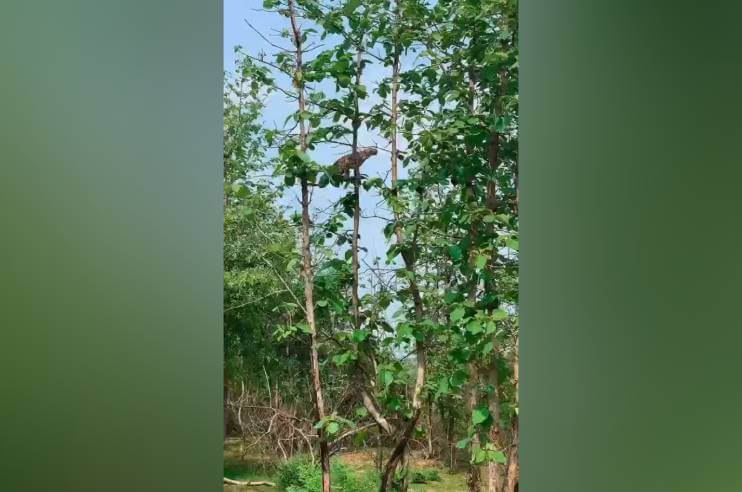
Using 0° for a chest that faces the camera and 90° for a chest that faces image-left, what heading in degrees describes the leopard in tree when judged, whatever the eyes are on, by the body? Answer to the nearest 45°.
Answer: approximately 270°
